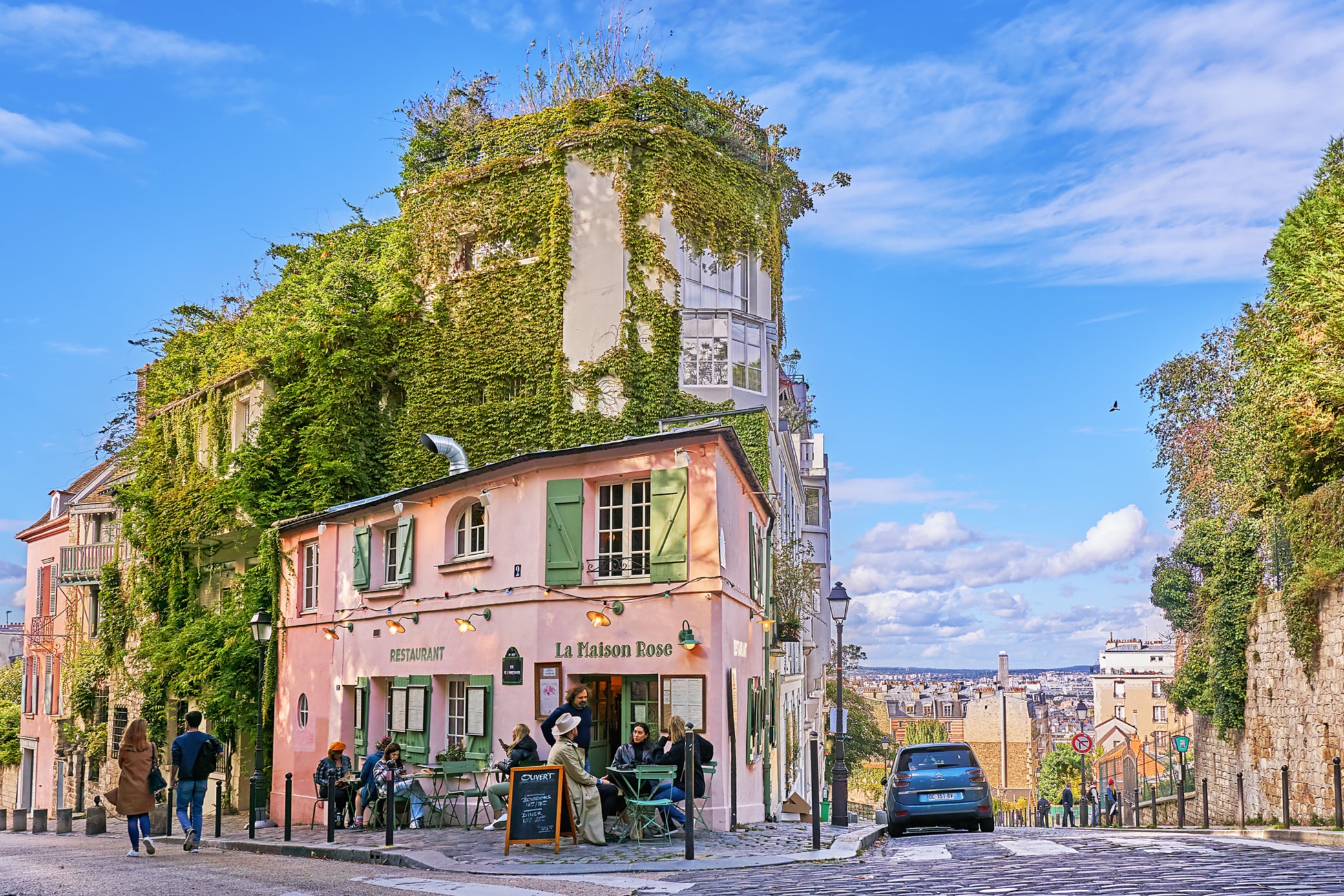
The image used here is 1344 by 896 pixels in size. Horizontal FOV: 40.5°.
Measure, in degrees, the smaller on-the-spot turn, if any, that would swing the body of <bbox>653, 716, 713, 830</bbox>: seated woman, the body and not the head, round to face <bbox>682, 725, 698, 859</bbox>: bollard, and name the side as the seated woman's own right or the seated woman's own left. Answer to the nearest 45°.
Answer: approximately 90° to the seated woman's own left

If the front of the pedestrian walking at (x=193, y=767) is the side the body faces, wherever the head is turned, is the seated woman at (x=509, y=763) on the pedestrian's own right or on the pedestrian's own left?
on the pedestrian's own right

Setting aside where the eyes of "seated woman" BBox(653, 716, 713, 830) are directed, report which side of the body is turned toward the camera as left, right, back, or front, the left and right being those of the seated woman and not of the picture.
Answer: left

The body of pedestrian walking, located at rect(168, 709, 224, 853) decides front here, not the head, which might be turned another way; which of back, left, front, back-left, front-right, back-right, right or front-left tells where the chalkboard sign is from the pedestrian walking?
back-right

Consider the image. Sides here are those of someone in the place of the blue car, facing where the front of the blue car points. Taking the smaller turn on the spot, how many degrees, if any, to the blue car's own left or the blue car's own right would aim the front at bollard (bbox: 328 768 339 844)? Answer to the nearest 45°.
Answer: approximately 90° to the blue car's own left

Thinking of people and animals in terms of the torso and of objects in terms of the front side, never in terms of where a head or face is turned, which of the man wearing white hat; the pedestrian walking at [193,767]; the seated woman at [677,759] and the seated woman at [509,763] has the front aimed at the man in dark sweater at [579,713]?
the seated woman at [677,759]

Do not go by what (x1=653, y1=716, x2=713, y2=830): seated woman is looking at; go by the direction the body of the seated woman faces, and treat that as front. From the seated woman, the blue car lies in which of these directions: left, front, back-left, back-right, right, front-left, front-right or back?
back-right

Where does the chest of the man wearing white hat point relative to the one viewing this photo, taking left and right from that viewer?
facing to the right of the viewer

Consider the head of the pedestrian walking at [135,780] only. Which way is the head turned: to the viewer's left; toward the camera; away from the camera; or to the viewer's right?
away from the camera

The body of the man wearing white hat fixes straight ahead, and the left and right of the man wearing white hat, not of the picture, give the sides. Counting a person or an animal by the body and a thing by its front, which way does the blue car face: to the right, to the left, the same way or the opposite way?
to the left

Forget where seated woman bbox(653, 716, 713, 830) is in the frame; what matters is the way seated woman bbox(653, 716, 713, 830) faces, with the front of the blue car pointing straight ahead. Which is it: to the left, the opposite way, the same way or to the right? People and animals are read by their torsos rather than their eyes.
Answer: to the left

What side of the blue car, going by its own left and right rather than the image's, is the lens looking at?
back

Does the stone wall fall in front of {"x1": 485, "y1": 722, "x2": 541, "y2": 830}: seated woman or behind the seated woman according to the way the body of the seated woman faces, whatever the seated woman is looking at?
behind

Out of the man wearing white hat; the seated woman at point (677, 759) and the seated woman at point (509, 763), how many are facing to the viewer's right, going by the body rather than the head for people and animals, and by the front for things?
1

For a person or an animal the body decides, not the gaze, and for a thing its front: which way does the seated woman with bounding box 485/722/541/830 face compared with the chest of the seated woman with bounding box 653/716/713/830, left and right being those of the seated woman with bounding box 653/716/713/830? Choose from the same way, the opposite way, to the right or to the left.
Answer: the same way

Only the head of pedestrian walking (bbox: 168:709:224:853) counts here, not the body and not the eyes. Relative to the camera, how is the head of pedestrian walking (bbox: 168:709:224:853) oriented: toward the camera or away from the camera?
away from the camera

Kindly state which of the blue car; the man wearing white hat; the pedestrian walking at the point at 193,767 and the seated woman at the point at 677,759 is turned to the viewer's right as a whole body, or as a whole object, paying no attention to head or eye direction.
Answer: the man wearing white hat

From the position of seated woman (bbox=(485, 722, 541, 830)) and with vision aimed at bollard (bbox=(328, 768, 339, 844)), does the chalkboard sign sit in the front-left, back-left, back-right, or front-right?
back-left
